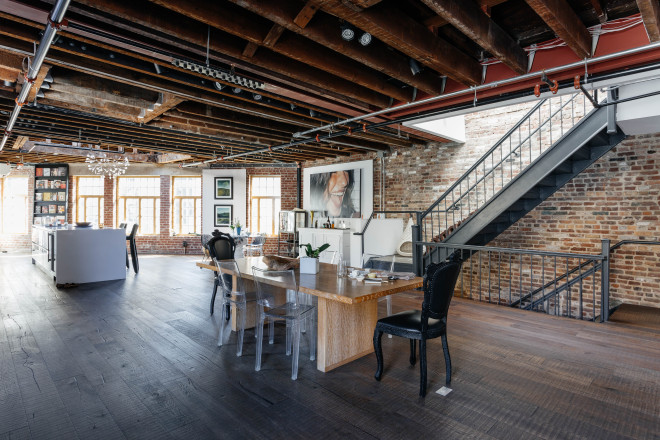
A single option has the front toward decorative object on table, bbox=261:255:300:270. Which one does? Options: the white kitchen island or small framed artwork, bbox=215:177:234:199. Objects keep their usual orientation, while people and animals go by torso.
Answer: the small framed artwork

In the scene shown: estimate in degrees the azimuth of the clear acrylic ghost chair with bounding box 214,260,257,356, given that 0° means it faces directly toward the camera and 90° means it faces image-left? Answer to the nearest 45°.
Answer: approximately 225°

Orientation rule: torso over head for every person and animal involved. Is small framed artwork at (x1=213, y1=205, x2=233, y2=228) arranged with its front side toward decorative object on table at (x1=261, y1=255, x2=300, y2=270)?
yes

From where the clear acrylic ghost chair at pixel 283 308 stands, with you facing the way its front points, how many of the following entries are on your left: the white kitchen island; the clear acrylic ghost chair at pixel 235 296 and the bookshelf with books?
3

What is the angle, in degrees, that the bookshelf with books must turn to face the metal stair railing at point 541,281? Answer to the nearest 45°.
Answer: approximately 45° to its left

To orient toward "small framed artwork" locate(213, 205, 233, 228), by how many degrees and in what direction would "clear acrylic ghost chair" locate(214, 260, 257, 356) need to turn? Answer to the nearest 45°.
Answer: approximately 45° to its left

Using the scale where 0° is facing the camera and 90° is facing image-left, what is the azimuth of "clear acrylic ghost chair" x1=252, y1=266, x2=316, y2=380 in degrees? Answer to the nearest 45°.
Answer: approximately 225°

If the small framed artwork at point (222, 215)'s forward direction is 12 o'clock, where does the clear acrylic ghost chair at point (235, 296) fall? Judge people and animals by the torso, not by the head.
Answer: The clear acrylic ghost chair is roughly at 12 o'clock from the small framed artwork.

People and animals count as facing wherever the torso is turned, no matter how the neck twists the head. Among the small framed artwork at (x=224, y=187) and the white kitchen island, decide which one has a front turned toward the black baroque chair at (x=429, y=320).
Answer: the small framed artwork
